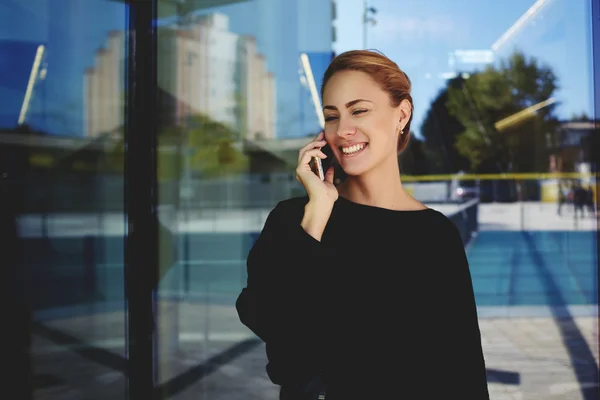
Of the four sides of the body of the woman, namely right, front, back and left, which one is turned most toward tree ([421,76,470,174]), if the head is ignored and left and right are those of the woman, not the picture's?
back

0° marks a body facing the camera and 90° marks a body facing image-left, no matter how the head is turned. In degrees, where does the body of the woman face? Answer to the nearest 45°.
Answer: approximately 0°

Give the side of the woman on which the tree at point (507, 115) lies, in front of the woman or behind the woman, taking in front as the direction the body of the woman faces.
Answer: behind

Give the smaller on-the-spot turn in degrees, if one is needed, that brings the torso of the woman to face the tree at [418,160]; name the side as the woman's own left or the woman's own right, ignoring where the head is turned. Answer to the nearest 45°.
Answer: approximately 180°
